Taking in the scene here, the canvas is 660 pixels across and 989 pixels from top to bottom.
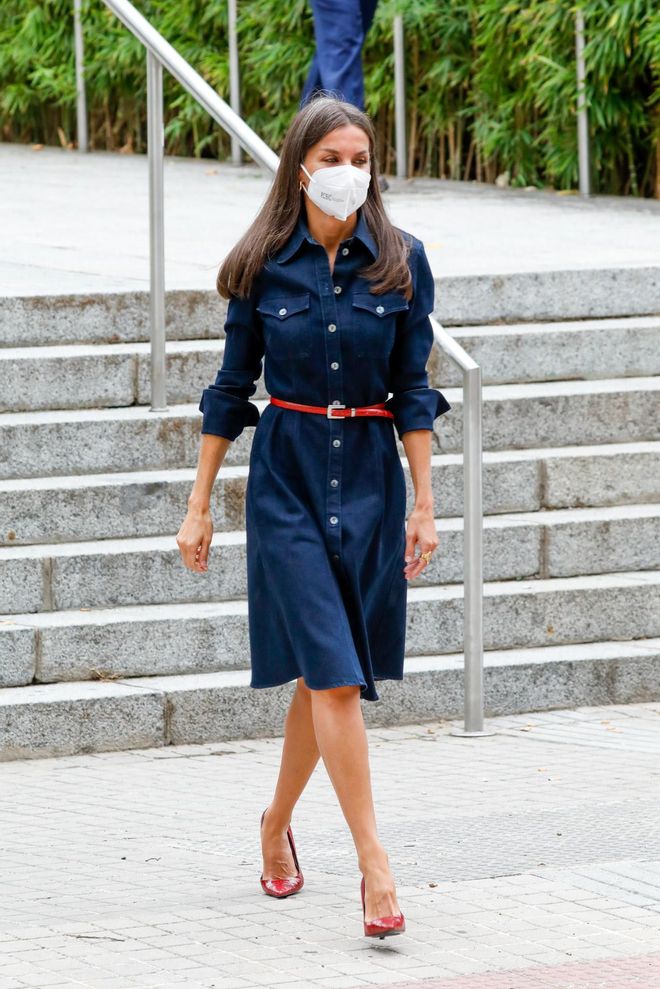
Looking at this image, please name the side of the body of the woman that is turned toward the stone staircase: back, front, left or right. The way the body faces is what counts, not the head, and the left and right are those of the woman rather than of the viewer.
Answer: back

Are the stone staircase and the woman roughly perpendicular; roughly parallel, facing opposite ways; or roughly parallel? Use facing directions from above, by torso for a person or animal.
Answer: roughly parallel

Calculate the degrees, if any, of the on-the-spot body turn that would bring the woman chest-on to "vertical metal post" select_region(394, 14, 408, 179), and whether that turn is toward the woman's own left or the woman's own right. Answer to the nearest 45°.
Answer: approximately 180°

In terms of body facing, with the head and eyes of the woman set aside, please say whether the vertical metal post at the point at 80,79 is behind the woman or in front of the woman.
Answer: behind

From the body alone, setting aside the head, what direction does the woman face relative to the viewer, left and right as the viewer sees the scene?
facing the viewer

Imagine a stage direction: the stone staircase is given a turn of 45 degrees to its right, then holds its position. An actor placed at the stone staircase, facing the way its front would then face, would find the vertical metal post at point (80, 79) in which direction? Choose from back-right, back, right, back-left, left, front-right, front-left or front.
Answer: back-right

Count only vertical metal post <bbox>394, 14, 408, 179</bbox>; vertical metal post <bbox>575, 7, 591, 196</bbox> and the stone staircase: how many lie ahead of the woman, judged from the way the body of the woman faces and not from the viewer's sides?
0

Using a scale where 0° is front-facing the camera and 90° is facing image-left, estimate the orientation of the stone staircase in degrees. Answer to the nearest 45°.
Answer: approximately 0°

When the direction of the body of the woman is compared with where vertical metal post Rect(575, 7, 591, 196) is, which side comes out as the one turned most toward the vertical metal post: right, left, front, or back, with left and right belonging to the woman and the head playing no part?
back

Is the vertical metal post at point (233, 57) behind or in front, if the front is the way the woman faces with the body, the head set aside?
behind

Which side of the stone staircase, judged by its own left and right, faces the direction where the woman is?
front

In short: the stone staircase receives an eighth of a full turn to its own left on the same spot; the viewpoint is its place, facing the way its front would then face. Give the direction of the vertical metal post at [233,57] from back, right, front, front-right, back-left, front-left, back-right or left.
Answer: back-left

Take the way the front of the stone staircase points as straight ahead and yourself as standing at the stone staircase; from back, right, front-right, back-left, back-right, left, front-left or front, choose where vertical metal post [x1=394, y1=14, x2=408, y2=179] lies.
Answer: back

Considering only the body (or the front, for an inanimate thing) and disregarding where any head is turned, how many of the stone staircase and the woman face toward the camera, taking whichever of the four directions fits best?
2
